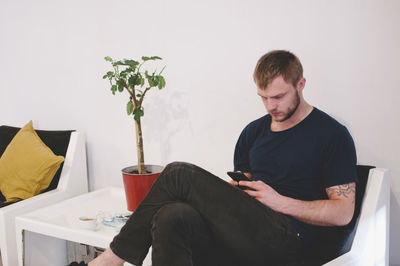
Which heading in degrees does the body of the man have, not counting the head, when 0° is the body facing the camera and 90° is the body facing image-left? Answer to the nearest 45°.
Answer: approximately 45°

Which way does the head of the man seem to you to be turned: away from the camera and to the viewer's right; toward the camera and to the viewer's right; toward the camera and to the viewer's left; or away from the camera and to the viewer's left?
toward the camera and to the viewer's left

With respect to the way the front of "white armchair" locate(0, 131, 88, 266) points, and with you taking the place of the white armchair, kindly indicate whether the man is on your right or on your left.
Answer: on your left

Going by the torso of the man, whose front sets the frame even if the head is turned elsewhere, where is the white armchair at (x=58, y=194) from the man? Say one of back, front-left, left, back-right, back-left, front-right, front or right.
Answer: right

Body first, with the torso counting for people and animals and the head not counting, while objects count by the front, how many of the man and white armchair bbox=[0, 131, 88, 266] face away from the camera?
0
